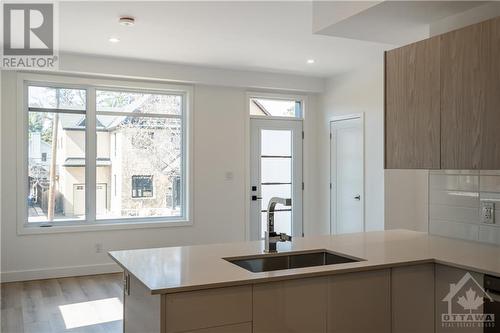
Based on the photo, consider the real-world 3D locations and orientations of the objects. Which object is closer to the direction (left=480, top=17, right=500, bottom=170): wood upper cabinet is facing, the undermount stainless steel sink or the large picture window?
the undermount stainless steel sink

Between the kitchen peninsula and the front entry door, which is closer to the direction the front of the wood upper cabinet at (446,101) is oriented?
the kitchen peninsula

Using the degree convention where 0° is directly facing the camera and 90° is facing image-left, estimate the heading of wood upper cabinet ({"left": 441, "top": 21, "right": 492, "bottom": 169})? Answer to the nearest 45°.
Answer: approximately 45°

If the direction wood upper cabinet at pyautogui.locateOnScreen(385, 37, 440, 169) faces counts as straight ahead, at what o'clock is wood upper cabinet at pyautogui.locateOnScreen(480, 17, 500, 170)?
wood upper cabinet at pyautogui.locateOnScreen(480, 17, 500, 170) is roughly at 9 o'clock from wood upper cabinet at pyautogui.locateOnScreen(385, 37, 440, 169).

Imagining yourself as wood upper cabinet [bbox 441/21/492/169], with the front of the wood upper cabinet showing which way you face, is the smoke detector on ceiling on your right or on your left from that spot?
on your right

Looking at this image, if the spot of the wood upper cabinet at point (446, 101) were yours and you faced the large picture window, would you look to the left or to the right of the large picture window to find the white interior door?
right

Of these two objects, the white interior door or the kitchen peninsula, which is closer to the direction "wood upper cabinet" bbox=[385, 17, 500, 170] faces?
the kitchen peninsula

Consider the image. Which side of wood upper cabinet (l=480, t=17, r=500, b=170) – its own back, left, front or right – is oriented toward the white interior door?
right

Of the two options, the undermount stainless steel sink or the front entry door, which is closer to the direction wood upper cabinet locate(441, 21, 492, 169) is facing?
the undermount stainless steel sink
